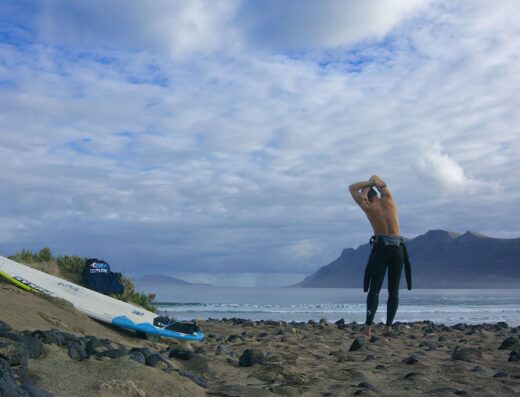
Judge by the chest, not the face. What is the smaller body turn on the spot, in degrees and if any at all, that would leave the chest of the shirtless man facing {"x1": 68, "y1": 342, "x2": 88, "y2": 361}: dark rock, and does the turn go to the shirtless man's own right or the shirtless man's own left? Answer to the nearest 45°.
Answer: approximately 135° to the shirtless man's own left

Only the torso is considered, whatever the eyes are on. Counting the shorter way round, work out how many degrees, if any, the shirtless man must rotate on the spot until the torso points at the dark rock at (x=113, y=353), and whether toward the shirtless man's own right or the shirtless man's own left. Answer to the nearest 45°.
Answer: approximately 135° to the shirtless man's own left

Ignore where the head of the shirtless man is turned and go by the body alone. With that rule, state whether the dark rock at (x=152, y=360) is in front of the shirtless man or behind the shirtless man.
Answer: behind

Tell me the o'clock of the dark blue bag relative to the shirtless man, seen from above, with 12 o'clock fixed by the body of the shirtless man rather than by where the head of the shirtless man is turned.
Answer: The dark blue bag is roughly at 9 o'clock from the shirtless man.

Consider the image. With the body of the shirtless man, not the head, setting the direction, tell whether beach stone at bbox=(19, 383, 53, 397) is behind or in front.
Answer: behind

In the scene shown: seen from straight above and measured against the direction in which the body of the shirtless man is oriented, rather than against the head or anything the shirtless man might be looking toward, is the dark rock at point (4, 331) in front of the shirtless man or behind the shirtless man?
behind

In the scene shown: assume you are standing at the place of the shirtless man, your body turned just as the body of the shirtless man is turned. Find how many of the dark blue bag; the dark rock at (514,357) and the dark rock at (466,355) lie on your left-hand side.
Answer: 1

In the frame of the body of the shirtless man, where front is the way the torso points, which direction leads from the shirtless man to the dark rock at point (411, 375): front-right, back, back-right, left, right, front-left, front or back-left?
back

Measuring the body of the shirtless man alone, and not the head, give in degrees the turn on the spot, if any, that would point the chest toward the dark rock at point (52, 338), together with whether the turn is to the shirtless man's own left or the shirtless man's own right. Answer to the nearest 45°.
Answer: approximately 135° to the shirtless man's own left

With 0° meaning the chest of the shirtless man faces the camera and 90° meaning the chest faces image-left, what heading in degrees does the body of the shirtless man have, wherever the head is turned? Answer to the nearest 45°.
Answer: approximately 180°
